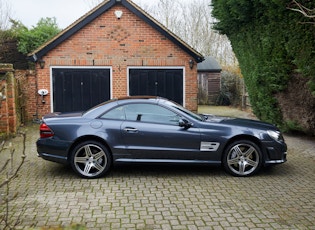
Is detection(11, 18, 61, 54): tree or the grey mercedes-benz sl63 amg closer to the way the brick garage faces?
the grey mercedes-benz sl63 amg

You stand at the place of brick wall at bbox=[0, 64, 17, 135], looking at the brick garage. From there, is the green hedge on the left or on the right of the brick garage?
right

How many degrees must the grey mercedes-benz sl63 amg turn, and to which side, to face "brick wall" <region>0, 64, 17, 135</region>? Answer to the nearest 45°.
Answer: approximately 135° to its left

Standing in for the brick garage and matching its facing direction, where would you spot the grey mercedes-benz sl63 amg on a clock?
The grey mercedes-benz sl63 amg is roughly at 12 o'clock from the brick garage.

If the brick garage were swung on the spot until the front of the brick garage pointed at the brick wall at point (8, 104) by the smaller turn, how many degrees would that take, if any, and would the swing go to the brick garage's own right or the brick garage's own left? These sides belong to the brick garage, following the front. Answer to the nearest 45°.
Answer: approximately 45° to the brick garage's own right

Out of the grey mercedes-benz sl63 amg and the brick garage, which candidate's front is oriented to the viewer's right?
the grey mercedes-benz sl63 amg

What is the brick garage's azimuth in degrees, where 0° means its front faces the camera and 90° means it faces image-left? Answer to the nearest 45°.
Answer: approximately 0°

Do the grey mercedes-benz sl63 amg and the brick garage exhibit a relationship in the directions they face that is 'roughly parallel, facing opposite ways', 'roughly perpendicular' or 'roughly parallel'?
roughly perpendicular

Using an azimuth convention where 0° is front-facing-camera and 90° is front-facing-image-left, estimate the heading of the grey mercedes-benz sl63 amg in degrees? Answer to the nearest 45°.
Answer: approximately 270°

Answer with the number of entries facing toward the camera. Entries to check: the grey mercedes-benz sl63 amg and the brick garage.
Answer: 1
